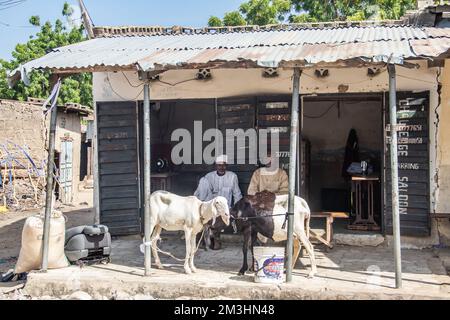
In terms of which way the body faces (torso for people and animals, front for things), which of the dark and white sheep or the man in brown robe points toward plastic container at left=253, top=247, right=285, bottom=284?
the man in brown robe

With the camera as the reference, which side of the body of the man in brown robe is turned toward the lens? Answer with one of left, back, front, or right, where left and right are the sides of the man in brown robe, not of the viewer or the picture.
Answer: front

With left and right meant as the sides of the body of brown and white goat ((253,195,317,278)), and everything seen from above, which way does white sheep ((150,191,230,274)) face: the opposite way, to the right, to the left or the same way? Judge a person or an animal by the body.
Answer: the opposite way

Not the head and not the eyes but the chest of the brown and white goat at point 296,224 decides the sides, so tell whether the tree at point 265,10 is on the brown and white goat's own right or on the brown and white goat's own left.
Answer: on the brown and white goat's own right

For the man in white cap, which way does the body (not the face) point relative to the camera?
toward the camera

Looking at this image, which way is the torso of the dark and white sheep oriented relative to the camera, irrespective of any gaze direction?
to the viewer's left

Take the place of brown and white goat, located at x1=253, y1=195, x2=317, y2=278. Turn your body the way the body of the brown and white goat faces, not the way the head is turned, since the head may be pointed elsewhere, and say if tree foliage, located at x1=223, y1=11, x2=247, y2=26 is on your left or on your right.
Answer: on your right

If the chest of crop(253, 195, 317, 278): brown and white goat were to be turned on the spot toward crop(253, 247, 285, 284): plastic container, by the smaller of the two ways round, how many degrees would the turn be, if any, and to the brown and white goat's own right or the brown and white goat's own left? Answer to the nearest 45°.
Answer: approximately 45° to the brown and white goat's own left

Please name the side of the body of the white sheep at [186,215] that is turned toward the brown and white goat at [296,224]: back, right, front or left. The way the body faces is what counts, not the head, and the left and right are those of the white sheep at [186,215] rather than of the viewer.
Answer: front

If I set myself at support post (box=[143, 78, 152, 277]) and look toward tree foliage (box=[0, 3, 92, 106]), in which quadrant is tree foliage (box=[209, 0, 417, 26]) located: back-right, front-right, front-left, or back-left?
front-right

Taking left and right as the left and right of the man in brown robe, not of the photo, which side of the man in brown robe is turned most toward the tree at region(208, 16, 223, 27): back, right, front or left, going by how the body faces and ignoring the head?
back

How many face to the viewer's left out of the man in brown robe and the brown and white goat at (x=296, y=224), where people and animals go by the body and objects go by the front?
1

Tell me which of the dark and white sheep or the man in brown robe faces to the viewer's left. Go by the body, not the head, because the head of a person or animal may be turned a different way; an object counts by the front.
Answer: the dark and white sheep

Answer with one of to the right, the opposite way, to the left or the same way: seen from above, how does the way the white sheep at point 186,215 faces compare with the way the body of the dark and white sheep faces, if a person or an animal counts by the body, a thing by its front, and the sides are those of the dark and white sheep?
the opposite way

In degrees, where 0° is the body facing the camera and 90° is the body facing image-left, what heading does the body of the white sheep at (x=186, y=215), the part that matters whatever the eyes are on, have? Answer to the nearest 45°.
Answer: approximately 270°

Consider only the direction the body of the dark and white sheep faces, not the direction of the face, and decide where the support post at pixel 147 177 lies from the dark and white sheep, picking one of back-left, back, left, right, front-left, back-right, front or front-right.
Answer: front
